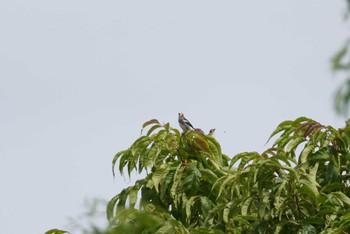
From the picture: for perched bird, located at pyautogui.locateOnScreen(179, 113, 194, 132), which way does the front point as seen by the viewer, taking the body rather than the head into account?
to the viewer's left
